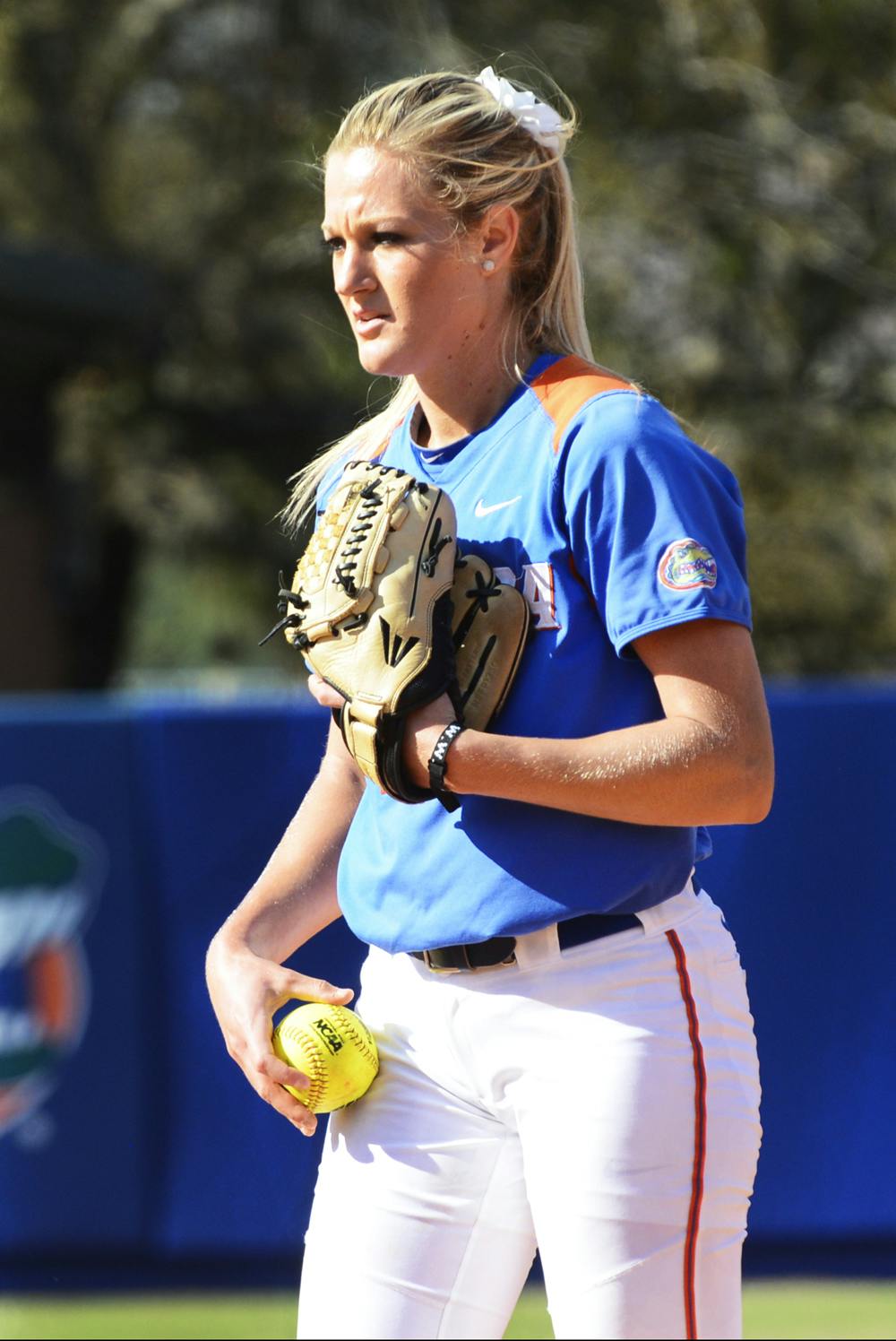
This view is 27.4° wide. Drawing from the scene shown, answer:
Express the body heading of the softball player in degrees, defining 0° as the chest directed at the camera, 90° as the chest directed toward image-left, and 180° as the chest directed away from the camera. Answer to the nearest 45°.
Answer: approximately 45°

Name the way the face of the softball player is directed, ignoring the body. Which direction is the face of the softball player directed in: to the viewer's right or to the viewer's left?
to the viewer's left
